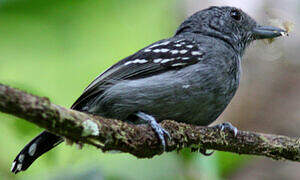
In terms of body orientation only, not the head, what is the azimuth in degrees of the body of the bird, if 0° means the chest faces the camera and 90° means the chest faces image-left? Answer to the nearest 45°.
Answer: approximately 270°
